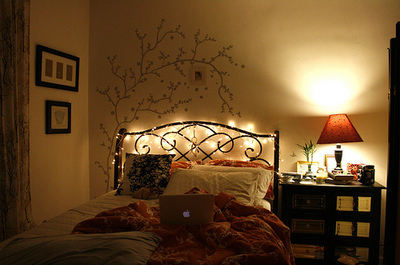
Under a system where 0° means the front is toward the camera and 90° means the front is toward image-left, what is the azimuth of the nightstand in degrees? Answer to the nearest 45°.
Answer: approximately 0°

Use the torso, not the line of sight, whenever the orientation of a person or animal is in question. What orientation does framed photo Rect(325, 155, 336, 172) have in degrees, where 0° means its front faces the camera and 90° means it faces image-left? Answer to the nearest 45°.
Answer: approximately 0°

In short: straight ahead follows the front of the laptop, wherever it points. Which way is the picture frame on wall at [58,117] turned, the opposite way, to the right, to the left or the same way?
to the right

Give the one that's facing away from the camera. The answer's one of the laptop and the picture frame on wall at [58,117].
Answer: the laptop

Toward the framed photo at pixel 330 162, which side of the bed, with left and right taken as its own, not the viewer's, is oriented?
left

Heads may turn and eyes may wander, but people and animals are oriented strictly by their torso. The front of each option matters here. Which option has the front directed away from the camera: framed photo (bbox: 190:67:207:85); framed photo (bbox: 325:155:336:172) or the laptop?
the laptop

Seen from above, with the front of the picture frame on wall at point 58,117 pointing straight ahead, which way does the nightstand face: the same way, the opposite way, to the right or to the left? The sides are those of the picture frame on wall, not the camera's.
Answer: to the right

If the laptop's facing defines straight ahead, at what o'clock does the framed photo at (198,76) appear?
The framed photo is roughly at 12 o'clock from the laptop.

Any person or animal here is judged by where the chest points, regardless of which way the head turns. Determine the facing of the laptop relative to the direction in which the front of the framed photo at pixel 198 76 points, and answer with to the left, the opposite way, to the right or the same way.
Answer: the opposite way
